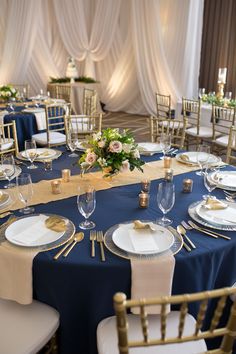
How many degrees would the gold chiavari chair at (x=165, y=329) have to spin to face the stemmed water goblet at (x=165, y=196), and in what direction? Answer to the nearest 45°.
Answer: approximately 45° to its right

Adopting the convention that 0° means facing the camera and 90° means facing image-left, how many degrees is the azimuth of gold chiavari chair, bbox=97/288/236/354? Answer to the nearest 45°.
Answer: approximately 135°

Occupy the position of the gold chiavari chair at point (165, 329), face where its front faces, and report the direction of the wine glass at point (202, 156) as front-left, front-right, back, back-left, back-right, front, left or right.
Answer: front-right
